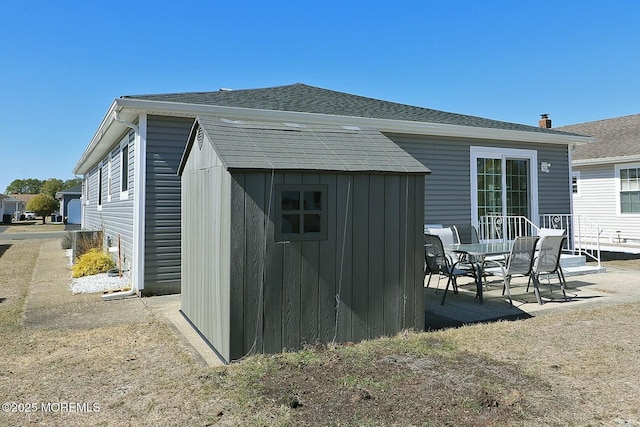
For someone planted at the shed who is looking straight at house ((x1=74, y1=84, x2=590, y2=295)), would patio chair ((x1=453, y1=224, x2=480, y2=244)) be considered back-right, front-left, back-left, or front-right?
front-right

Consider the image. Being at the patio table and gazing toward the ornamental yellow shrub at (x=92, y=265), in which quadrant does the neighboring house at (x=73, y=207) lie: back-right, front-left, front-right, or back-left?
front-right

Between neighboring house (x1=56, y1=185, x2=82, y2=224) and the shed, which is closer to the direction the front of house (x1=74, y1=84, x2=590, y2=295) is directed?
the neighboring house

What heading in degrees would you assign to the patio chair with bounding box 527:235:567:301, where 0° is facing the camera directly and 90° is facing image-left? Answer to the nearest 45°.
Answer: approximately 135°

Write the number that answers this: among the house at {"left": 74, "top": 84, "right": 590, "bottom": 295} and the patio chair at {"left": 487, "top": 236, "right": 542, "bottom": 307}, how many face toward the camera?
0

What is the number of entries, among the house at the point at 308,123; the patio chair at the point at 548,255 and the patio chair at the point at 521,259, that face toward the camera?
0

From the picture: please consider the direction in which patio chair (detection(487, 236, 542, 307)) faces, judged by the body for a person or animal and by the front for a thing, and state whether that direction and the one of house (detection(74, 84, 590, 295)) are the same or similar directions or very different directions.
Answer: same or similar directions

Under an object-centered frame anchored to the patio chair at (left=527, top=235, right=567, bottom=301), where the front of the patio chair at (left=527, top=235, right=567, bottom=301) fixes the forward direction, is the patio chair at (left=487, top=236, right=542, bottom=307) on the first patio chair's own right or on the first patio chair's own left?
on the first patio chair's own left

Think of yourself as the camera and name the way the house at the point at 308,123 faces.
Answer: facing away from the viewer and to the left of the viewer

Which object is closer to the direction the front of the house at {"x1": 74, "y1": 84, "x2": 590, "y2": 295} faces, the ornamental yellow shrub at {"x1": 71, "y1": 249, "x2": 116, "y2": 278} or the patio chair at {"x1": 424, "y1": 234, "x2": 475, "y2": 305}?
the ornamental yellow shrub

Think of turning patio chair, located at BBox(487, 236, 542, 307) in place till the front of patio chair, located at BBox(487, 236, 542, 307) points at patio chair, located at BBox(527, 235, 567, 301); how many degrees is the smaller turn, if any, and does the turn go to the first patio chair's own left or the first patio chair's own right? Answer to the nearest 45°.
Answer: approximately 90° to the first patio chair's own right

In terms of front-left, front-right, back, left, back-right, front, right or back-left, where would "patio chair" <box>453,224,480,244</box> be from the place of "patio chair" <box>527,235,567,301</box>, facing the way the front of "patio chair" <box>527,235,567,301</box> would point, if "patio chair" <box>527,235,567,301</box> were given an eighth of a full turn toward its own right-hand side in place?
front-left

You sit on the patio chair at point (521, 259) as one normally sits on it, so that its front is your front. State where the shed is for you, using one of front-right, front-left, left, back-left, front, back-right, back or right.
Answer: left

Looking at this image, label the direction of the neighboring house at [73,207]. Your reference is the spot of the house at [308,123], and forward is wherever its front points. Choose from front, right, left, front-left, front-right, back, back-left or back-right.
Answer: front

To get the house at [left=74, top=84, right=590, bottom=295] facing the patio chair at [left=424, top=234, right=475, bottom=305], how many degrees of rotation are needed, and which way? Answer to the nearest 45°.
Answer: approximately 180°

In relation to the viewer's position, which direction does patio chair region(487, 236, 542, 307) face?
facing away from the viewer and to the left of the viewer
